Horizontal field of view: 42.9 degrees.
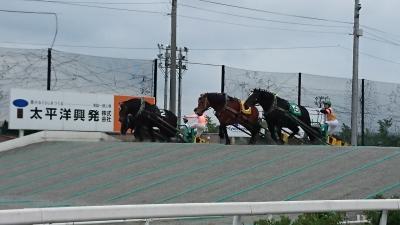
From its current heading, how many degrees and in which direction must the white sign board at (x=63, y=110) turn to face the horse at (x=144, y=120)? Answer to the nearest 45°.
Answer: approximately 45° to its left

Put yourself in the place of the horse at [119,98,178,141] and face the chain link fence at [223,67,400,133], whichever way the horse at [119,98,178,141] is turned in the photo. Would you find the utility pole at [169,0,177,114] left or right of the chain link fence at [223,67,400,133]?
left

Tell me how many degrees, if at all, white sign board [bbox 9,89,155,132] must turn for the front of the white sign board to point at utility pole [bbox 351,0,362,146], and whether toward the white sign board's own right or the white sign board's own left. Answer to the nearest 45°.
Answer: approximately 90° to the white sign board's own left

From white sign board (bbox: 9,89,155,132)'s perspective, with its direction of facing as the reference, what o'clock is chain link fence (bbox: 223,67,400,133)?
The chain link fence is roughly at 9 o'clock from the white sign board.

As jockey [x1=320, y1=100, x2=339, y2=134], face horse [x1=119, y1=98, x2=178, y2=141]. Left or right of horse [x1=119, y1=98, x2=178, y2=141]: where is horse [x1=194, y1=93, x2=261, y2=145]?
left

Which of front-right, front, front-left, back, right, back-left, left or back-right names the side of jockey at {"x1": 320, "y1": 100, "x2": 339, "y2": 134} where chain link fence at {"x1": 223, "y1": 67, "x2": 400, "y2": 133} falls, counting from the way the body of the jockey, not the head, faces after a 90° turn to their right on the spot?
front

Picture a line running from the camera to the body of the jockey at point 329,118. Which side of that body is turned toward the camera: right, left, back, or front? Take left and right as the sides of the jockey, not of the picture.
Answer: left

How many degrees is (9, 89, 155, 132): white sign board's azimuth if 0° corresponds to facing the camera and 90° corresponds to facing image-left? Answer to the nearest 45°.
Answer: approximately 0°

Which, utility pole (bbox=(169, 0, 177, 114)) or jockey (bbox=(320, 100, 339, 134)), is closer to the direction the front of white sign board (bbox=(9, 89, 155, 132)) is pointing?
the jockey
